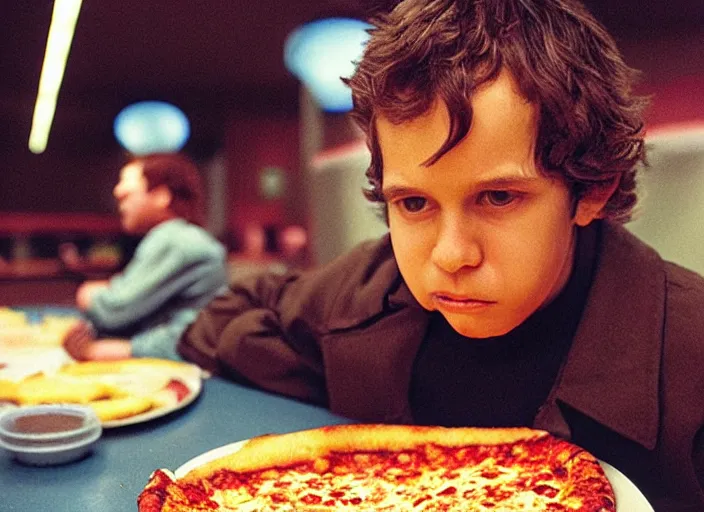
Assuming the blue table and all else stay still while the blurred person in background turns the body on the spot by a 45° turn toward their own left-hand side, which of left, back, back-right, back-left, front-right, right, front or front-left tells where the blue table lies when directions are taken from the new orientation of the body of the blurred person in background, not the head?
front-left

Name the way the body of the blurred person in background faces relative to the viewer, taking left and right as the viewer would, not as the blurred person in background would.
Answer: facing to the left of the viewer

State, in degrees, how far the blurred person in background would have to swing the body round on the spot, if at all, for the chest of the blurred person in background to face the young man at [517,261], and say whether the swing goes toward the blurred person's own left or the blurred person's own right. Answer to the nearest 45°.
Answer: approximately 90° to the blurred person's own left

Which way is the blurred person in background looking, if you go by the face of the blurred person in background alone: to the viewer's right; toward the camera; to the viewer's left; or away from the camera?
to the viewer's left

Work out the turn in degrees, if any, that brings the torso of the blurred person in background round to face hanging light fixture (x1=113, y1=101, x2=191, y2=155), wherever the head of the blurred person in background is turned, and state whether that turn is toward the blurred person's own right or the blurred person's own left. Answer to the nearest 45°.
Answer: approximately 90° to the blurred person's own right

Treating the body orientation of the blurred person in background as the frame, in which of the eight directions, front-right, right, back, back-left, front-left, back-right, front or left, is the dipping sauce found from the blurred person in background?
left

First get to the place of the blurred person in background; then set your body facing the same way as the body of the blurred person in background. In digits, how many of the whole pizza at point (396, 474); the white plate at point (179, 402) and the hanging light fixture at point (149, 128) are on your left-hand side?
2

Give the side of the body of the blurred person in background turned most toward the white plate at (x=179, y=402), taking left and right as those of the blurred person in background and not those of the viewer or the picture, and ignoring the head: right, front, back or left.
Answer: left
